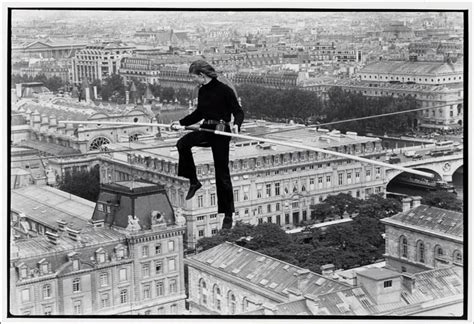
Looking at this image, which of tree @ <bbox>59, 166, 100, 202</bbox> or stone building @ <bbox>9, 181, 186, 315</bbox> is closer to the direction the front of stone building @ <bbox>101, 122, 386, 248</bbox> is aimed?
the stone building

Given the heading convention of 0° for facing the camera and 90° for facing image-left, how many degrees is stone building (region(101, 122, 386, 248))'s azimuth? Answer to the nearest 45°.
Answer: approximately 315°

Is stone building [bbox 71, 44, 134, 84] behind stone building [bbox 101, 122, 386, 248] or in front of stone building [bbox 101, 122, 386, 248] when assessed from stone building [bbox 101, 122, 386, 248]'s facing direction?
behind

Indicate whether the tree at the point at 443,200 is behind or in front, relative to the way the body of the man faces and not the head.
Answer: behind

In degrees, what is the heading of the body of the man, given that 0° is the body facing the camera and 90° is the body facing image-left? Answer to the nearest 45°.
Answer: approximately 45°

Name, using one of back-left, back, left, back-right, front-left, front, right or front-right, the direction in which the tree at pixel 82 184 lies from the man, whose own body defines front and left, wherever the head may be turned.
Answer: back-right

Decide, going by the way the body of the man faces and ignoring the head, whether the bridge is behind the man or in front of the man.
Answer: behind

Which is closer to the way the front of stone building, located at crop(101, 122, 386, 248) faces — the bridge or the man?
the man

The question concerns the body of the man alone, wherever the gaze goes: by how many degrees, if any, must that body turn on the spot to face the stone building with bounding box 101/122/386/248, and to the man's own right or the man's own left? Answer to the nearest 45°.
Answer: approximately 135° to the man's own right
